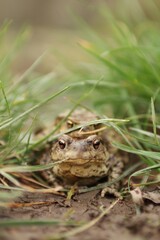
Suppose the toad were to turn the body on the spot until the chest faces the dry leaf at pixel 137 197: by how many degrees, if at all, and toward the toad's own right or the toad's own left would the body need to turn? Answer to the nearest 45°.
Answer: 0° — it already faces it

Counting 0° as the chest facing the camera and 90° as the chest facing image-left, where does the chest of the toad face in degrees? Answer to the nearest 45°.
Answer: approximately 0°
